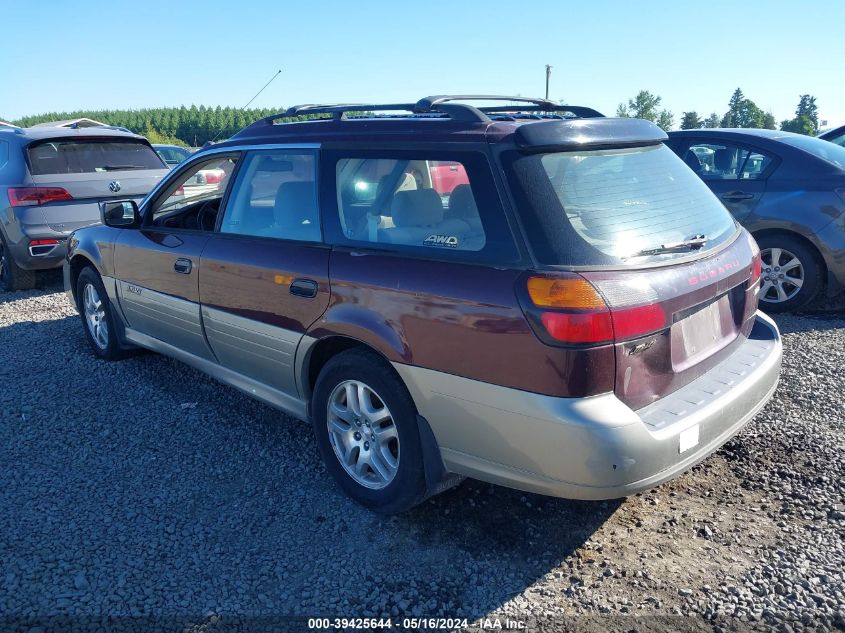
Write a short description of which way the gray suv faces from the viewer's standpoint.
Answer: facing away from the viewer and to the left of the viewer

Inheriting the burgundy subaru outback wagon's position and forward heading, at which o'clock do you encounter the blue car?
The blue car is roughly at 3 o'clock from the burgundy subaru outback wagon.

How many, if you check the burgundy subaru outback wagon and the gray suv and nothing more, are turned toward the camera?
0

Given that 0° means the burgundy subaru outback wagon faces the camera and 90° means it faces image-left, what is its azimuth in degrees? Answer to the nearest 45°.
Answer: approximately 135°

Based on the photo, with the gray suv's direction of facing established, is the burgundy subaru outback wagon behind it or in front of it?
behind

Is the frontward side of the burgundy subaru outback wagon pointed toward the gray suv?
yes
